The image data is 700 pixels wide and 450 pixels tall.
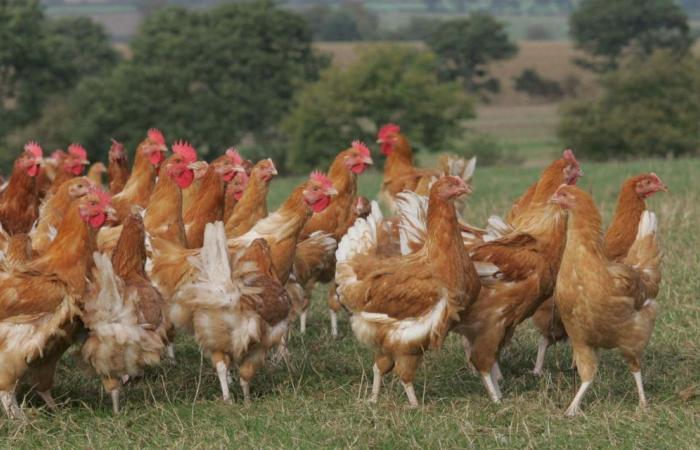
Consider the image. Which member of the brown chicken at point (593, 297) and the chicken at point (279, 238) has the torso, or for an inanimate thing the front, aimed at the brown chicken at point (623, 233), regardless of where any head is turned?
the chicken

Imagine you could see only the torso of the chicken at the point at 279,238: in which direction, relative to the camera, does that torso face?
to the viewer's right

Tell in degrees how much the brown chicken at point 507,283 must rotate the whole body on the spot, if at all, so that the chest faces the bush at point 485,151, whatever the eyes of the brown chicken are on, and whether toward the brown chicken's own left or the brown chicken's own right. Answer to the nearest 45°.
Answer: approximately 90° to the brown chicken's own left

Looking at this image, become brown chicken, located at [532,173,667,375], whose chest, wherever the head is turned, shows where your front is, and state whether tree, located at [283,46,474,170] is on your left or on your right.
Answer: on your left

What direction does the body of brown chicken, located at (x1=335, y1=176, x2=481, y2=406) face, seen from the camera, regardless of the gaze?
to the viewer's right

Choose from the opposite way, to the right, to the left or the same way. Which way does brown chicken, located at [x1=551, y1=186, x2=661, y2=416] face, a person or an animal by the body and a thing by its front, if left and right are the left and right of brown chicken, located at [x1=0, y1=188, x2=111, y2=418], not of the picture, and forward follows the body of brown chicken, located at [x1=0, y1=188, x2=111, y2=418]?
the opposite way

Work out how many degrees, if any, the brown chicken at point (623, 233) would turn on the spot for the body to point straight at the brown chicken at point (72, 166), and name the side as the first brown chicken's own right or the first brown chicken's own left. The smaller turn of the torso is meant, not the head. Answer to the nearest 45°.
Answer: approximately 180°

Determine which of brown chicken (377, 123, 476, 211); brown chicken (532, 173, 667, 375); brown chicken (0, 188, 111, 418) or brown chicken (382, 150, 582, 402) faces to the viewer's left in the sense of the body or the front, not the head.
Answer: brown chicken (377, 123, 476, 211)

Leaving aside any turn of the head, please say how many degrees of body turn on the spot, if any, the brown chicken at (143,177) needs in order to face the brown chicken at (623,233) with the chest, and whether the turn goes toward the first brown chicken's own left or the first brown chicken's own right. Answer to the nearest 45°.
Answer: approximately 45° to the first brown chicken's own right
